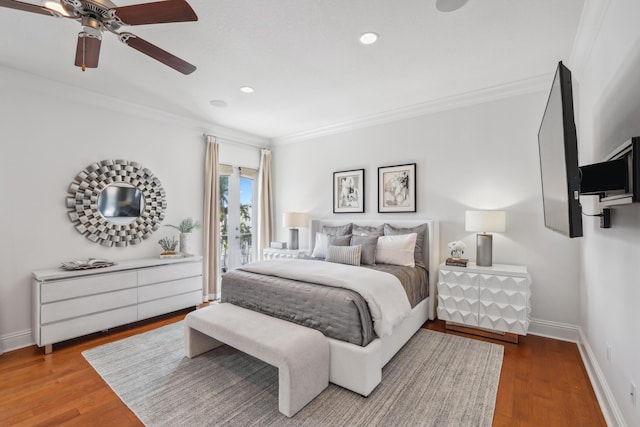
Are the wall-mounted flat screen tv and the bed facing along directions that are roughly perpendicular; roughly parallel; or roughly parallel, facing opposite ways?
roughly perpendicular

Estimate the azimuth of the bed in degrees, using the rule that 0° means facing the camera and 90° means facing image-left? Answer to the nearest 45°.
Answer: approximately 45°

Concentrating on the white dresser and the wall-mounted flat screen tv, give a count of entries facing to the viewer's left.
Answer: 1

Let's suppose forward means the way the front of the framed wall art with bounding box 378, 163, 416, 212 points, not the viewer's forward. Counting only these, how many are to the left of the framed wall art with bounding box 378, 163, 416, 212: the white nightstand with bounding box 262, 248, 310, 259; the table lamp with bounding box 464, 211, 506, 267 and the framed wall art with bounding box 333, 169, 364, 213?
1

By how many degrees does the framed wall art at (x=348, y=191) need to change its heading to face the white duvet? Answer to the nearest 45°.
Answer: approximately 45° to its left

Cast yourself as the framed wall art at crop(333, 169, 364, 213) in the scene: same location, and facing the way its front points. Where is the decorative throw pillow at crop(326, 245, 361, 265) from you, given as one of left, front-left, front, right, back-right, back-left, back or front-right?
front-left

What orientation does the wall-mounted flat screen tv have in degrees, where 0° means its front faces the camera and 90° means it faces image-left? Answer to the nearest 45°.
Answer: approximately 90°

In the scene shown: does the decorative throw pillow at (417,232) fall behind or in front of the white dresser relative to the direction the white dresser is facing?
in front

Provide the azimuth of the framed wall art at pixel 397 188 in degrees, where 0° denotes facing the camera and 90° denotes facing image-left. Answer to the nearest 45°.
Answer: approximately 45°

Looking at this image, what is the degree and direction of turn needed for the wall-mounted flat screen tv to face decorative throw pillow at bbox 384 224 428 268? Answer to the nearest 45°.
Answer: approximately 45° to its right

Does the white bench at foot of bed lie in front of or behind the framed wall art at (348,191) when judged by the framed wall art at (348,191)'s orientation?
in front
